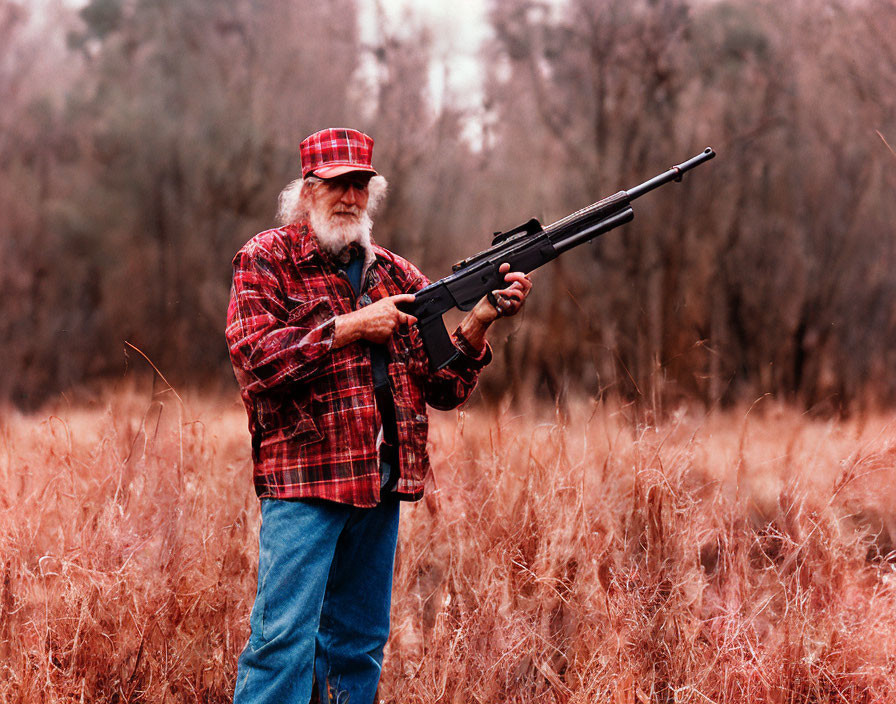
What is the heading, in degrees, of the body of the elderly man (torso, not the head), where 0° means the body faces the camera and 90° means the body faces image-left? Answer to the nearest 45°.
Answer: approximately 315°
